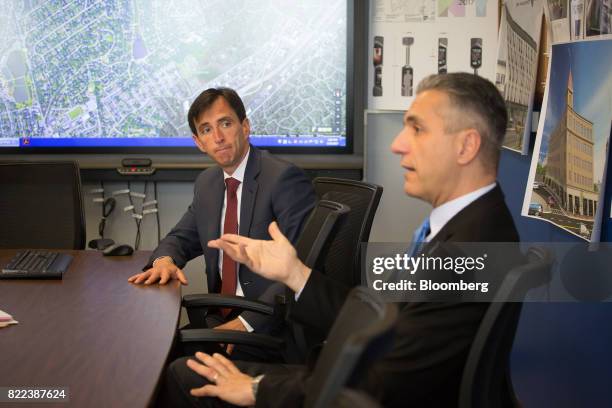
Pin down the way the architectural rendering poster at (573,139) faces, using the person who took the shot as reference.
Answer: facing the viewer and to the left of the viewer

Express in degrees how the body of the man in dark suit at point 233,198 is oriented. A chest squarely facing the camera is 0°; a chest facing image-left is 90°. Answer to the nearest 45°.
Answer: approximately 45°

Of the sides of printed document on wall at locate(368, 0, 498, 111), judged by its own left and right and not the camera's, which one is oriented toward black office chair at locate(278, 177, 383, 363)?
front

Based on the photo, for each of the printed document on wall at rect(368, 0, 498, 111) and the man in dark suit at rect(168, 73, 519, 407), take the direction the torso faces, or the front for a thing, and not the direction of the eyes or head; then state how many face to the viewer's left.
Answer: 1

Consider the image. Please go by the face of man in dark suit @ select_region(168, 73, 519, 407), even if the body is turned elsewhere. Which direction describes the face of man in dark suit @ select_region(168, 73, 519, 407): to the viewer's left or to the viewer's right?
to the viewer's left

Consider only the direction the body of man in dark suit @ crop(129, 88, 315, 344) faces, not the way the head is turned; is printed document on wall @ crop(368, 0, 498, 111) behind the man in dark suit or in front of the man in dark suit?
behind

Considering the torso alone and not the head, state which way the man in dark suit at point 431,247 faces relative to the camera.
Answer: to the viewer's left

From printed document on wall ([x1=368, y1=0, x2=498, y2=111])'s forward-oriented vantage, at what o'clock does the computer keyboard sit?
The computer keyboard is roughly at 1 o'clock from the printed document on wall.

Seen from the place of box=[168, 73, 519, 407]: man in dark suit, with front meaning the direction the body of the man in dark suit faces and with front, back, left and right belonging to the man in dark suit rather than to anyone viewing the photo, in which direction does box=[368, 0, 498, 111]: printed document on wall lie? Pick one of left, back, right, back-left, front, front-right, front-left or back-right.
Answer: right

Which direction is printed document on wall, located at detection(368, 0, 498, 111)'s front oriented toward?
toward the camera

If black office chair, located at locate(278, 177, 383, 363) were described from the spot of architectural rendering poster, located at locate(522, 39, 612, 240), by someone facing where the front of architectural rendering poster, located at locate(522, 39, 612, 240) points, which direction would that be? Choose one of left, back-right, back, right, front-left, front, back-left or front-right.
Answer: front-right

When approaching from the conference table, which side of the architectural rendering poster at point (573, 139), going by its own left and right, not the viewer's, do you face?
front

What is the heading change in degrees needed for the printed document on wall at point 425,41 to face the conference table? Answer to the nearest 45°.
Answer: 0° — it already faces it
